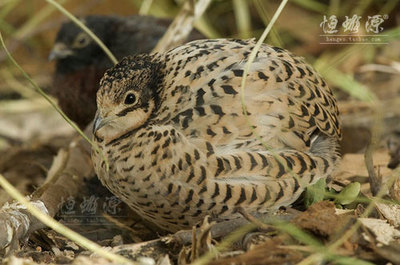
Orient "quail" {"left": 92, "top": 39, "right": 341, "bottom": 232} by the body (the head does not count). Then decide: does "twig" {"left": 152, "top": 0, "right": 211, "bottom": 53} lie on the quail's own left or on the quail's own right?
on the quail's own right

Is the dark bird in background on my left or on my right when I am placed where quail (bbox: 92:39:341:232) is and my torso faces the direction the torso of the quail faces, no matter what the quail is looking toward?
on my right

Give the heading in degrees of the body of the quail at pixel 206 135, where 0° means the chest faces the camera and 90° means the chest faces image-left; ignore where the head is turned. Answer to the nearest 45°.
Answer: approximately 45°
